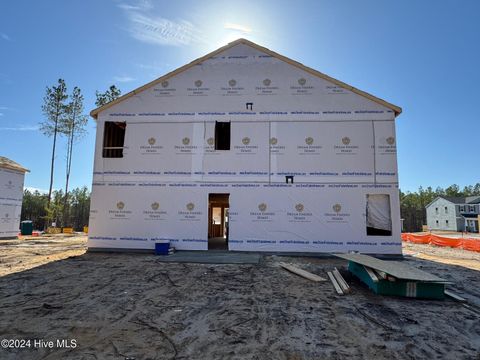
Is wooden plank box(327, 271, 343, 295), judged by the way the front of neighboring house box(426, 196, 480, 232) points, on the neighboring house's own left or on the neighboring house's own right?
on the neighboring house's own right

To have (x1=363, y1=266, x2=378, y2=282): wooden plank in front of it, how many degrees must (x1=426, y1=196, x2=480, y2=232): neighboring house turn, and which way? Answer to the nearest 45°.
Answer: approximately 45° to its right

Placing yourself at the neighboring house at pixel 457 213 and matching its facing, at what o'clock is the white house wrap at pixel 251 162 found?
The white house wrap is roughly at 2 o'clock from the neighboring house.

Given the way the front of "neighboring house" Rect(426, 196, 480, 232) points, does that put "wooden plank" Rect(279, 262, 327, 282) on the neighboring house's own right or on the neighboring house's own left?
on the neighboring house's own right

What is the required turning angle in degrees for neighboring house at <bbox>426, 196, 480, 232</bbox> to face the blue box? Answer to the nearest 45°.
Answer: approximately 45° to its right

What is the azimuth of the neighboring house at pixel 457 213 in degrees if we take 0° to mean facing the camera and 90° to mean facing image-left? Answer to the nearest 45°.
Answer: approximately 315°

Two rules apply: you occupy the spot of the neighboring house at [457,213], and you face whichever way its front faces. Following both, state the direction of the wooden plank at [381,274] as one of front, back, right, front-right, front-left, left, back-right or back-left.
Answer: front-right

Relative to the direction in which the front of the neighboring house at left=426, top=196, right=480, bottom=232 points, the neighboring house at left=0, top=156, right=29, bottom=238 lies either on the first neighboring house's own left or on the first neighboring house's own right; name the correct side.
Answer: on the first neighboring house's own right
